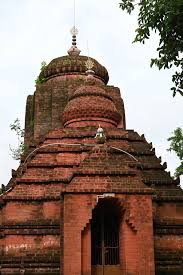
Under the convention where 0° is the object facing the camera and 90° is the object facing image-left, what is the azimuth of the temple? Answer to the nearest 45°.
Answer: approximately 0°

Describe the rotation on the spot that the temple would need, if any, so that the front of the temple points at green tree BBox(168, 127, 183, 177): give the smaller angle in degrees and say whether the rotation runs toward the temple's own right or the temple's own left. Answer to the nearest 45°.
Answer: approximately 135° to the temple's own left

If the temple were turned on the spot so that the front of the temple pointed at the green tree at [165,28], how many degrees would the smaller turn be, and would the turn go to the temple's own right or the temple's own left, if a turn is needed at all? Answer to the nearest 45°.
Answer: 0° — it already faces it
